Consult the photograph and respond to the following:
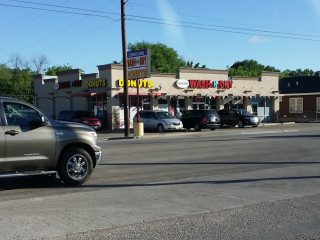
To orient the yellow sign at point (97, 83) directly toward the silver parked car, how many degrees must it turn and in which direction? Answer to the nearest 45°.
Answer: approximately 90° to its left

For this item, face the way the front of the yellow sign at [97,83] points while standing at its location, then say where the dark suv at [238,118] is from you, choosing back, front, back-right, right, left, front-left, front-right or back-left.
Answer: back-left

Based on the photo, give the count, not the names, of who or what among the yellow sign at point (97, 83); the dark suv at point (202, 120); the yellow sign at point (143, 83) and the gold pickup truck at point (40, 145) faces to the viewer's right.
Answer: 1

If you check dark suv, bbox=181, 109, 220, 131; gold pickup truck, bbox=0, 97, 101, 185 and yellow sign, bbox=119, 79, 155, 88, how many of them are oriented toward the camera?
1

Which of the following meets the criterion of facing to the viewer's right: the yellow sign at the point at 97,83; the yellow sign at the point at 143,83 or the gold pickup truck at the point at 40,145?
the gold pickup truck

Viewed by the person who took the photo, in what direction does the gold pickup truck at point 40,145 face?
facing to the right of the viewer

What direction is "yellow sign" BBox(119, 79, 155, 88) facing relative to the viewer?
toward the camera

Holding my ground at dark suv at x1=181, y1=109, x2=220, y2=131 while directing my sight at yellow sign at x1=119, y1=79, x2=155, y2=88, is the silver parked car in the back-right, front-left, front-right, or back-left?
front-left

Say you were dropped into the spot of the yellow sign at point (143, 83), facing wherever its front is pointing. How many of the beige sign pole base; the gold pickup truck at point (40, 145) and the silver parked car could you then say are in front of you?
3

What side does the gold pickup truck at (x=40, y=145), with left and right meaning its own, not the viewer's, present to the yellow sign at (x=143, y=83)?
left

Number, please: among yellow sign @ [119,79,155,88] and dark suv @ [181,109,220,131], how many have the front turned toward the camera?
1
